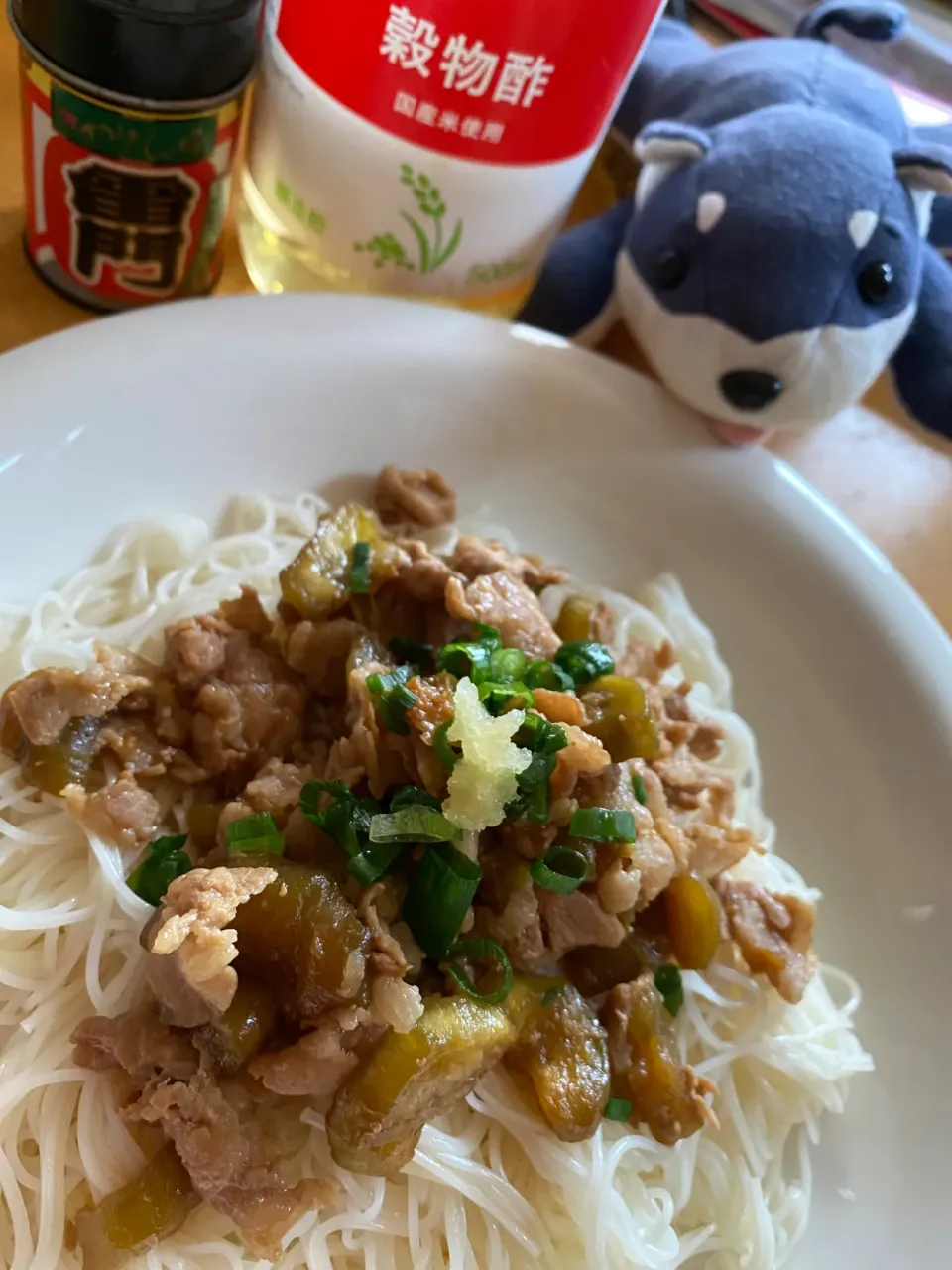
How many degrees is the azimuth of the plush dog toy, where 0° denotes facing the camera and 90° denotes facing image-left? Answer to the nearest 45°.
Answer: approximately 0°

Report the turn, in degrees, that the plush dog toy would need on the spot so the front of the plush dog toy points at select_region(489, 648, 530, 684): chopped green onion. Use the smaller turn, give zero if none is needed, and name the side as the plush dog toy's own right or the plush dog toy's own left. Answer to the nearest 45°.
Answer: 0° — it already faces it

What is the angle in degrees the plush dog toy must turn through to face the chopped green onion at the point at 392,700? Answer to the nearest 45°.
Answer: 0° — it already faces it

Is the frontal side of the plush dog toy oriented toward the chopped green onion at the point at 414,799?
yes

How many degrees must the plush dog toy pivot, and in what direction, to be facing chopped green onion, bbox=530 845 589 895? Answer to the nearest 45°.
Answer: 0° — it already faces it

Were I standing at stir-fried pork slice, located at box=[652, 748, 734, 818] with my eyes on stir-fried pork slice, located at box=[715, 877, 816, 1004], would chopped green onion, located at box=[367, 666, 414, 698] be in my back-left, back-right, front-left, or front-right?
back-right
